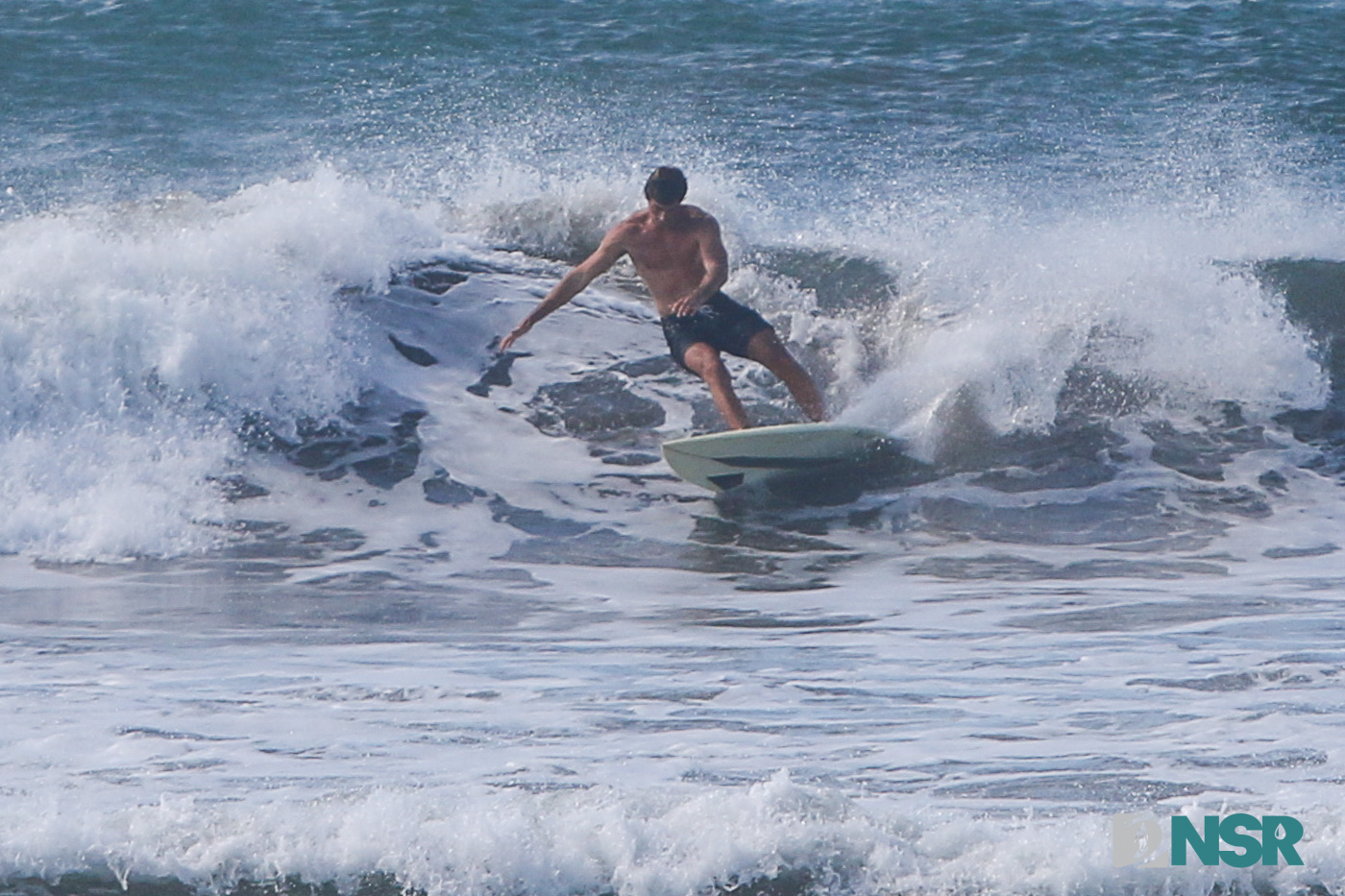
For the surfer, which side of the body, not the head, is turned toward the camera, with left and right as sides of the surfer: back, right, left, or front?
front
